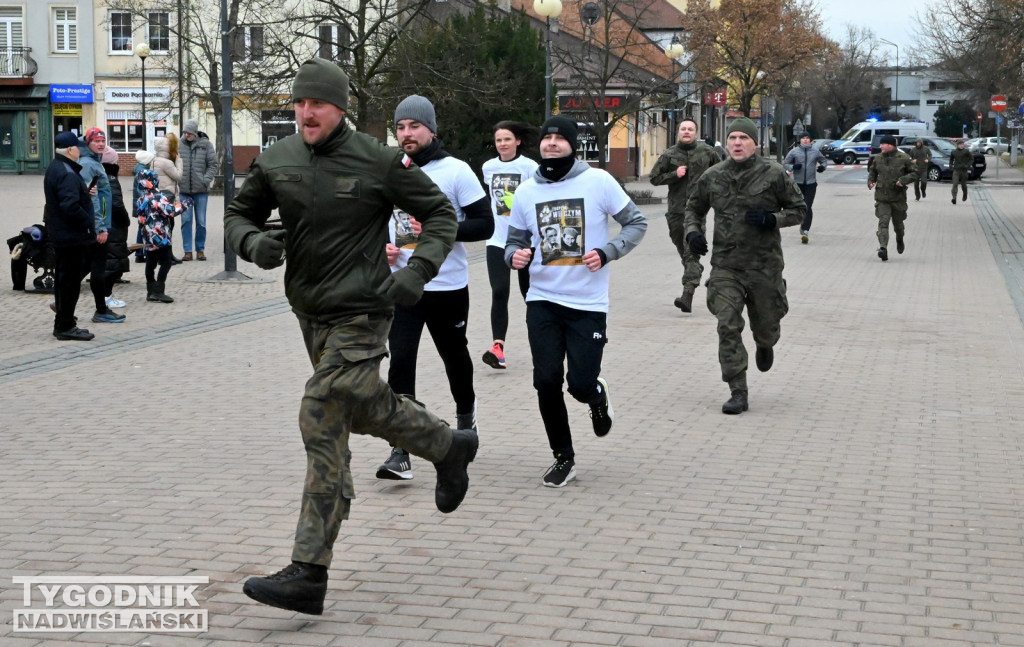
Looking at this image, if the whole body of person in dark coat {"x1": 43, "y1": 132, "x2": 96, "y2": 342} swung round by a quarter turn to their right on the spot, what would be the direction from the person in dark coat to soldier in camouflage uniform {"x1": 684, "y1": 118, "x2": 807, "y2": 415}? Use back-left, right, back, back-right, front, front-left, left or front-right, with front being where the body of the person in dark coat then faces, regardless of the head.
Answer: front-left

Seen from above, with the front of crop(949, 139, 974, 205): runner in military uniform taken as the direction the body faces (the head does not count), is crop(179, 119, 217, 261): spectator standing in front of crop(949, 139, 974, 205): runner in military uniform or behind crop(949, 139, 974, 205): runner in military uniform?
in front

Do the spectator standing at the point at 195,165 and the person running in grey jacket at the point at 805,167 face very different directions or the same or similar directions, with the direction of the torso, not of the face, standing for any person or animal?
same or similar directions

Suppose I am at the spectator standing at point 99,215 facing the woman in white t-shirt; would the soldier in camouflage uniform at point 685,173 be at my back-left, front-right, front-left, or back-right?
front-left

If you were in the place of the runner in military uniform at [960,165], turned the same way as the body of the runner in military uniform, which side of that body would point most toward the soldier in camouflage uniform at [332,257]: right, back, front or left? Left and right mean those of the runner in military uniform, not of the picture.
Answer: front

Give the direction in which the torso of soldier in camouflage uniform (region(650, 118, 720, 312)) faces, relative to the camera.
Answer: toward the camera

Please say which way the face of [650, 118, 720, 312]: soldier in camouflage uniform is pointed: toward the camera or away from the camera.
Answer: toward the camera

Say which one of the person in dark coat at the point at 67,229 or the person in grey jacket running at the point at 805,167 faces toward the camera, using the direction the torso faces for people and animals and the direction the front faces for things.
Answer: the person in grey jacket running

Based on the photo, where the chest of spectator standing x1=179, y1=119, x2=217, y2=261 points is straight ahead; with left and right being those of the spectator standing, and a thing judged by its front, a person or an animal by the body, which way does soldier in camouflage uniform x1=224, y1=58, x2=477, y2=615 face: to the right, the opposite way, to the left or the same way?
the same way

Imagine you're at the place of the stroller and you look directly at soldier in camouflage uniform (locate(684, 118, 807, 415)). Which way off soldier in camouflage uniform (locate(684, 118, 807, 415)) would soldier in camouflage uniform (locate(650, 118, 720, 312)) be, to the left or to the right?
left

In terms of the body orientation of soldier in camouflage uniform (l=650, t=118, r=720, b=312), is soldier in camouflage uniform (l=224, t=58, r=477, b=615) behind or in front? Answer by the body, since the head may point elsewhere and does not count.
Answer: in front

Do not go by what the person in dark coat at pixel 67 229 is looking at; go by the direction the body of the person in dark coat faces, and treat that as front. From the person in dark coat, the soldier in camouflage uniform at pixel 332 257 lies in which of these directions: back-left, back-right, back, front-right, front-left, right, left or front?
right

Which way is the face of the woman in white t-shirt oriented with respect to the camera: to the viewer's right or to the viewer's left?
to the viewer's left

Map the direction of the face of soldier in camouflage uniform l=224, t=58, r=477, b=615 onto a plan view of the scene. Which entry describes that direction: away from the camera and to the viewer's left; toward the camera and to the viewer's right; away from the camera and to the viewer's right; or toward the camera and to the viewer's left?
toward the camera and to the viewer's left

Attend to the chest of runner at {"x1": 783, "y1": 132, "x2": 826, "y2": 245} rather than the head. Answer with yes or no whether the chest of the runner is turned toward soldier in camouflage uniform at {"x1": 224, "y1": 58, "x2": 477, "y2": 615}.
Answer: yes

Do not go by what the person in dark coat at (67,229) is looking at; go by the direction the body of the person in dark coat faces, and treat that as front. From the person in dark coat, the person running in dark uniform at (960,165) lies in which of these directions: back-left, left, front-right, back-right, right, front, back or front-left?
front-left

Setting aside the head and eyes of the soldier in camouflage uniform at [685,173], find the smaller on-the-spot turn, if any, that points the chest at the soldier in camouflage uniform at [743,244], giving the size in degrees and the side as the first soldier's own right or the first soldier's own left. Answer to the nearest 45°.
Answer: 0° — they already face them

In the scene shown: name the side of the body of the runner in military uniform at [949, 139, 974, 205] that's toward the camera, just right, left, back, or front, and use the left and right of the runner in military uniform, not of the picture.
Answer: front
